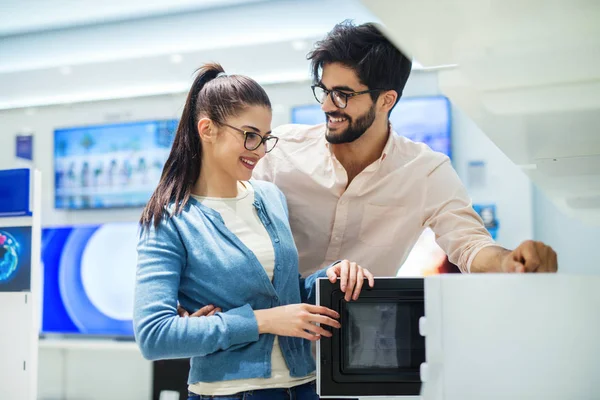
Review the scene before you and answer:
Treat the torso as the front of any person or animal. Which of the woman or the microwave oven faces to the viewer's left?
the microwave oven

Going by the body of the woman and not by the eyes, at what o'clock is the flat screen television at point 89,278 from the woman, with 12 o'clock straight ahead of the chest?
The flat screen television is roughly at 7 o'clock from the woman.

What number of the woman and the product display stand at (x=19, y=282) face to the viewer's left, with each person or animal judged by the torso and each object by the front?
0

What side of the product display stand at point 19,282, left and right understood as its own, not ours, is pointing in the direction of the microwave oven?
front

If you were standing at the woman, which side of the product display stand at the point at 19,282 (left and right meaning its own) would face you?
front

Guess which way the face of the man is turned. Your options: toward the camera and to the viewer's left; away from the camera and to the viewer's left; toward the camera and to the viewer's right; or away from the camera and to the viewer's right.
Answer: toward the camera and to the viewer's left

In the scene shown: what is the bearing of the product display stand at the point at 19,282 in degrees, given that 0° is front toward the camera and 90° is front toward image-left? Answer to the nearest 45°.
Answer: approximately 0°

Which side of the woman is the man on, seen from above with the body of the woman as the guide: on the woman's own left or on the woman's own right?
on the woman's own left

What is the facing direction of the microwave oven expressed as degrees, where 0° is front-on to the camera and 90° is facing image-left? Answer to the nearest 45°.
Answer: approximately 90°

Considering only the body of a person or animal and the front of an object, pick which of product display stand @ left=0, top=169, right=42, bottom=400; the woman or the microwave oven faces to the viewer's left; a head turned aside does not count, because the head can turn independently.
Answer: the microwave oven

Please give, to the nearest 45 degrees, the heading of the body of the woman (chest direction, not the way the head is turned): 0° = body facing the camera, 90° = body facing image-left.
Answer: approximately 315°
